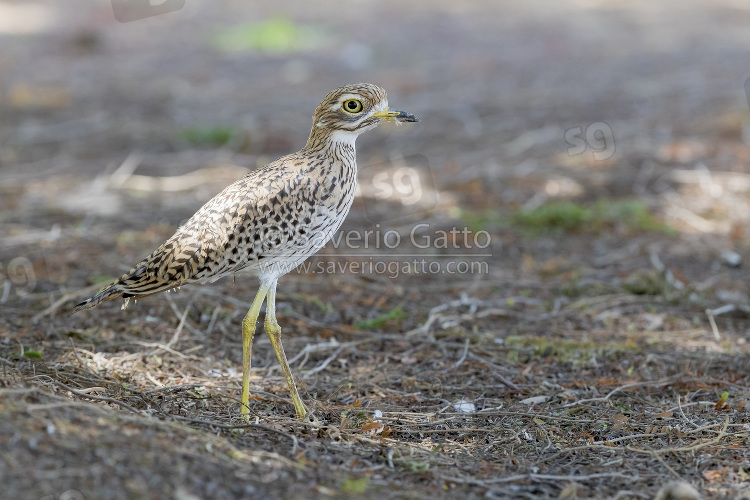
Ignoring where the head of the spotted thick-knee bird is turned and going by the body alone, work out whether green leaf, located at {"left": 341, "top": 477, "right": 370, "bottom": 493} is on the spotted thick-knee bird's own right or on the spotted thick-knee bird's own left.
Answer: on the spotted thick-knee bird's own right

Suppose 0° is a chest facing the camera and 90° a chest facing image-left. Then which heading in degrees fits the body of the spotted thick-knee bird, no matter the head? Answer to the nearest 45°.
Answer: approximately 270°

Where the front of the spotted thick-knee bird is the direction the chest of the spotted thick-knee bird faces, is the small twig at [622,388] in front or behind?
in front

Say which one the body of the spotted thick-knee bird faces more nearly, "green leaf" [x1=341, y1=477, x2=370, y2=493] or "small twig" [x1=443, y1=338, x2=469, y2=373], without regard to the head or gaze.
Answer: the small twig

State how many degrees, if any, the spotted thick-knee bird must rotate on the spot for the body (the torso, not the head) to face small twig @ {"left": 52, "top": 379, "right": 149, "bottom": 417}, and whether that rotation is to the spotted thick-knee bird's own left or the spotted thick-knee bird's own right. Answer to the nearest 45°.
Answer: approximately 135° to the spotted thick-knee bird's own right

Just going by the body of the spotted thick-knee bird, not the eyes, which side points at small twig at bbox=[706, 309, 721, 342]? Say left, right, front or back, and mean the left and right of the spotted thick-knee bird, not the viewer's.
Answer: front

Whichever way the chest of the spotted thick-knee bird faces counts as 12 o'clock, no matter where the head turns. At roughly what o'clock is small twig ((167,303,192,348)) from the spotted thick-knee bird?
The small twig is roughly at 8 o'clock from the spotted thick-knee bird.

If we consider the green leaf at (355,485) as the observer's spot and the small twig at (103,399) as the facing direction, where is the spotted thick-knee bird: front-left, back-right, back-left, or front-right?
front-right

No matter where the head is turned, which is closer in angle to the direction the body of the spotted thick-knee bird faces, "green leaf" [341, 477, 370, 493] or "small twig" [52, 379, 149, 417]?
the green leaf
